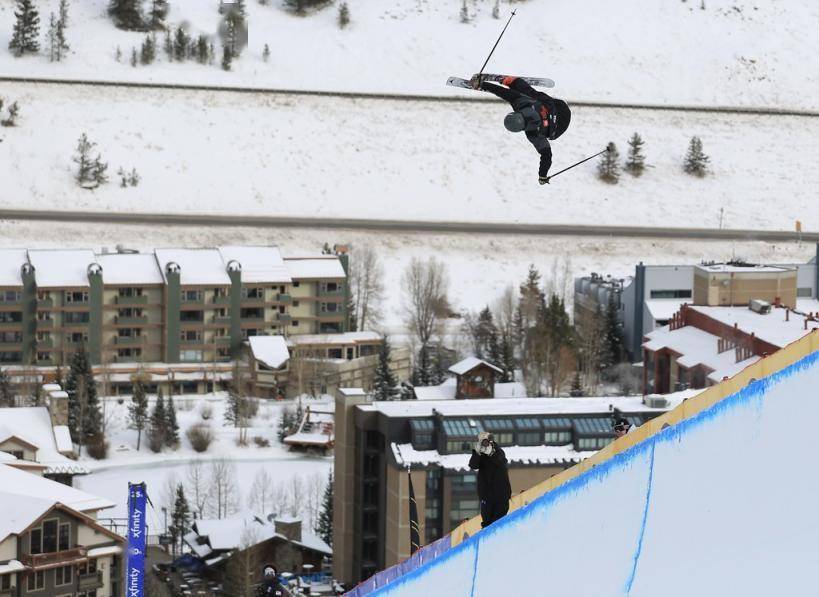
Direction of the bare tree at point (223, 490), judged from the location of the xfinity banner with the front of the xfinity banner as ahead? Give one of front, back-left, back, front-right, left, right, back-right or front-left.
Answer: back

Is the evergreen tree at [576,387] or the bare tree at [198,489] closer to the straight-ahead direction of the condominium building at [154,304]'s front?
the bare tree

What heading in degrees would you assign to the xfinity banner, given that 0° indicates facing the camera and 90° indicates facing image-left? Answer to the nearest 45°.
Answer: approximately 0°

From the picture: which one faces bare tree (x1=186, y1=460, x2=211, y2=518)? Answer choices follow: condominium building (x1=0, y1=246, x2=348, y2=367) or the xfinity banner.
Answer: the condominium building

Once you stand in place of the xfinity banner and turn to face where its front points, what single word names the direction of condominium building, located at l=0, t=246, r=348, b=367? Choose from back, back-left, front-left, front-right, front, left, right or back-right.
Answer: back

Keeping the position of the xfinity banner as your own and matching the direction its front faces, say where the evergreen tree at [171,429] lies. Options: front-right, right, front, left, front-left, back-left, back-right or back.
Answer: back

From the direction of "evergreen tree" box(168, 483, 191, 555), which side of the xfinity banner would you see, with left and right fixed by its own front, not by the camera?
back

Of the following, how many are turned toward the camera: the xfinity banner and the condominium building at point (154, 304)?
2

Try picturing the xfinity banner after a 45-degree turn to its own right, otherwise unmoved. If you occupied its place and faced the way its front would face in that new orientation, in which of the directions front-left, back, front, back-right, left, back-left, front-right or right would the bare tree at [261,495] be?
back-right
